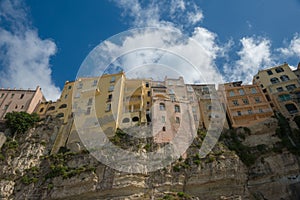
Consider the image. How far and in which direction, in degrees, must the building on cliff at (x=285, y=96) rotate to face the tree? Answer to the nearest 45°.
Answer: approximately 45° to its right

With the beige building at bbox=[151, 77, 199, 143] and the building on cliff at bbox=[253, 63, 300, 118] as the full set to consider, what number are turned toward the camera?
2

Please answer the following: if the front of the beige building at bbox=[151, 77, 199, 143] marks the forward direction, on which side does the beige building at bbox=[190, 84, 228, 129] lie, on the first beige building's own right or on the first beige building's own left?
on the first beige building's own left

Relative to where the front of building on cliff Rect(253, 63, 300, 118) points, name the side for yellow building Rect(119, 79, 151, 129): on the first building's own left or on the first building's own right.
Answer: on the first building's own right

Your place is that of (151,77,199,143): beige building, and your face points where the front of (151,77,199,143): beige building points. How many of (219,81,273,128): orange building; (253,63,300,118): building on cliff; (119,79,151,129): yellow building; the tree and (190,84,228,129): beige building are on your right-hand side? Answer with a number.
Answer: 2

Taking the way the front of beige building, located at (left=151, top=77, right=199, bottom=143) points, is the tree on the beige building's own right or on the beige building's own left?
on the beige building's own right

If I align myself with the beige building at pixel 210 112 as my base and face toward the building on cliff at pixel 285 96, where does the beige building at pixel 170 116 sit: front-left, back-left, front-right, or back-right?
back-right

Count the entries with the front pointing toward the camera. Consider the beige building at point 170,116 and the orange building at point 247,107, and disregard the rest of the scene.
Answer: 2

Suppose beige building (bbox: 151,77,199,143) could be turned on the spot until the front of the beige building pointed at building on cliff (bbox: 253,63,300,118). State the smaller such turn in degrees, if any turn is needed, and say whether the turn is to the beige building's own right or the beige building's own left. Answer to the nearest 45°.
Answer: approximately 90° to the beige building's own left

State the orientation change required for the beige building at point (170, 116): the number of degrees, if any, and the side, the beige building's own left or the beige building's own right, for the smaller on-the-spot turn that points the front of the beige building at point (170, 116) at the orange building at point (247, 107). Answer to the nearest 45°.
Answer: approximately 90° to the beige building's own left

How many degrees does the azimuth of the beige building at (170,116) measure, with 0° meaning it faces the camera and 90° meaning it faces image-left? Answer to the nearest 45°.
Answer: approximately 0°

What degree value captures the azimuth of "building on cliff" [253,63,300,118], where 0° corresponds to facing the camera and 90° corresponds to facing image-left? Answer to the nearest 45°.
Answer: approximately 0°
